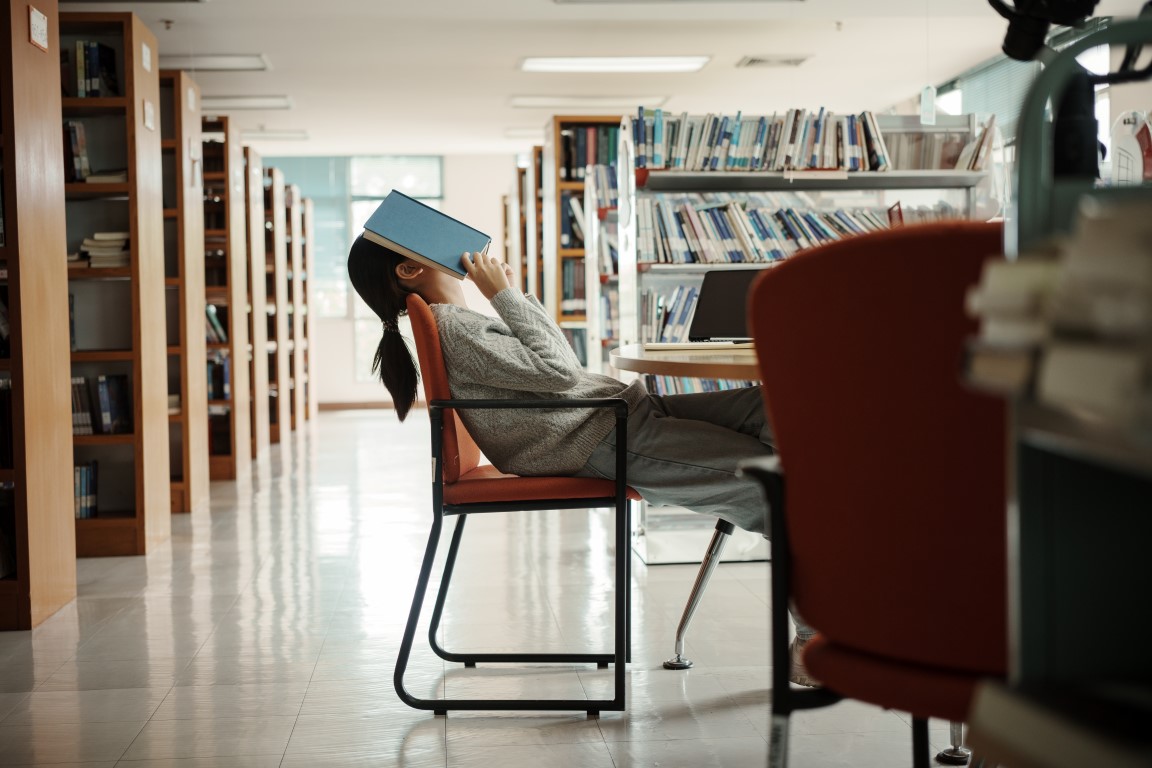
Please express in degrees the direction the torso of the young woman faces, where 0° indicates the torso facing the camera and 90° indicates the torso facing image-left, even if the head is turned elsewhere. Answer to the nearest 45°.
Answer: approximately 270°

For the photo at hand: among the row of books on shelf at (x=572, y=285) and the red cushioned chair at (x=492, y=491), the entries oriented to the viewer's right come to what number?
1

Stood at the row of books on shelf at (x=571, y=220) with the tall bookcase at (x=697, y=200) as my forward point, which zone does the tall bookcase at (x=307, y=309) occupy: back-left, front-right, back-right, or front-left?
back-right

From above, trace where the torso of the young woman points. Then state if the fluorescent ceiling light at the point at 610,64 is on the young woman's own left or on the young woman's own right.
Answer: on the young woman's own left

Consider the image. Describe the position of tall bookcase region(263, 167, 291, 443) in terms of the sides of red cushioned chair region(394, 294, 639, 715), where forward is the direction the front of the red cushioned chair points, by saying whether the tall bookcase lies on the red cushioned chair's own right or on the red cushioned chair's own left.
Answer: on the red cushioned chair's own left

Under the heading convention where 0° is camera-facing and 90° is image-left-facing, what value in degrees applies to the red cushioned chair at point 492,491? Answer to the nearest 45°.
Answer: approximately 270°

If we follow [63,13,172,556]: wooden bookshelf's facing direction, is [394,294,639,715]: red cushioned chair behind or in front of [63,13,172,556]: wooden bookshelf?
in front

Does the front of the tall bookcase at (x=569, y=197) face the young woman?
yes

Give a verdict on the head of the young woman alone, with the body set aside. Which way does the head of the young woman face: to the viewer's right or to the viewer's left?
to the viewer's right

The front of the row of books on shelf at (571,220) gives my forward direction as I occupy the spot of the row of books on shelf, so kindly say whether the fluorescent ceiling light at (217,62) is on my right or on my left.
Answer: on my right

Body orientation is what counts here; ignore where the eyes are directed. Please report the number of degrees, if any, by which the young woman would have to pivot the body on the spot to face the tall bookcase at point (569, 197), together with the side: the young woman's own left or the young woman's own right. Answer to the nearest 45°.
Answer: approximately 90° to the young woman's own left
